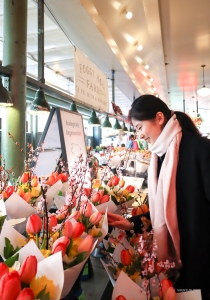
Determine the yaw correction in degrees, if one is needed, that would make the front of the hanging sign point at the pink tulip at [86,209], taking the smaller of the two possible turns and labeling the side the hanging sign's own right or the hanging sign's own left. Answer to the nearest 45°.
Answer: approximately 45° to the hanging sign's own right

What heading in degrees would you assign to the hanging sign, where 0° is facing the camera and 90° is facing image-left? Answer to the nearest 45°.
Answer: approximately 315°

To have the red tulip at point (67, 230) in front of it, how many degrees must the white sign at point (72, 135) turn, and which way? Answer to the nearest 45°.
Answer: approximately 45° to its right

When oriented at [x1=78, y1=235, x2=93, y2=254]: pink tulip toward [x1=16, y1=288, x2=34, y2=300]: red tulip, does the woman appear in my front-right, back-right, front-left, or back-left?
back-left

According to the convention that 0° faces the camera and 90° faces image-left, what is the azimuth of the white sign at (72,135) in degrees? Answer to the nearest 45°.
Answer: approximately 315°

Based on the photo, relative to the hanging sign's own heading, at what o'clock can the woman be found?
The woman is roughly at 1 o'clock from the hanging sign.

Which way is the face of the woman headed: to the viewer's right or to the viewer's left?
to the viewer's left
